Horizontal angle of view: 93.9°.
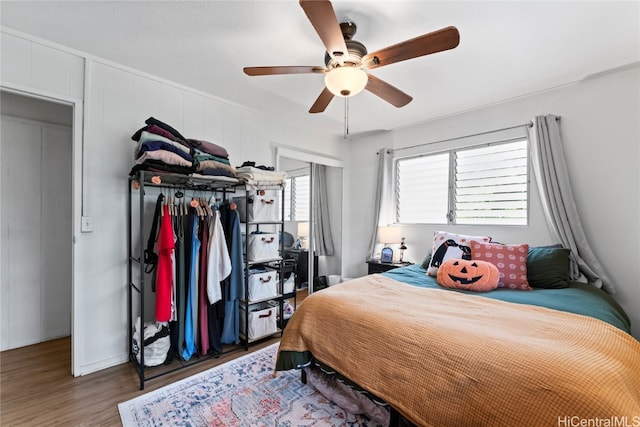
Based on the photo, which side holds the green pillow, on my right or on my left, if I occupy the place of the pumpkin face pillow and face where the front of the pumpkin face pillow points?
on my left

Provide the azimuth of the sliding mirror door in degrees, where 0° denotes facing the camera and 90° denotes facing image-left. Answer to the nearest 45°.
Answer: approximately 315°

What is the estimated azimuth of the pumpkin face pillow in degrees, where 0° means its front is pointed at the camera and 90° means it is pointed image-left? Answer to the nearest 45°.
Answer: approximately 0°

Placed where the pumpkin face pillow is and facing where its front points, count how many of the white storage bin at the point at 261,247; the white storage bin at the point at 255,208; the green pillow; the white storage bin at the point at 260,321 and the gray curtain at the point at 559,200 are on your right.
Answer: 3

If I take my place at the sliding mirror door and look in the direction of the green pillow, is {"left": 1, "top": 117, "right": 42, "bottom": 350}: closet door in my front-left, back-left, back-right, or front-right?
back-right

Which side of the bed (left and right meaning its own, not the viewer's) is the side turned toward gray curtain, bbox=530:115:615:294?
back

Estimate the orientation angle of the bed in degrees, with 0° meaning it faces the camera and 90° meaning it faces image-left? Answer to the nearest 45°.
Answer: approximately 45°

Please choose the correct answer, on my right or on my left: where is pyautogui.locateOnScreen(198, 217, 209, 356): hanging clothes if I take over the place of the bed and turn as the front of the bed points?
on my right
